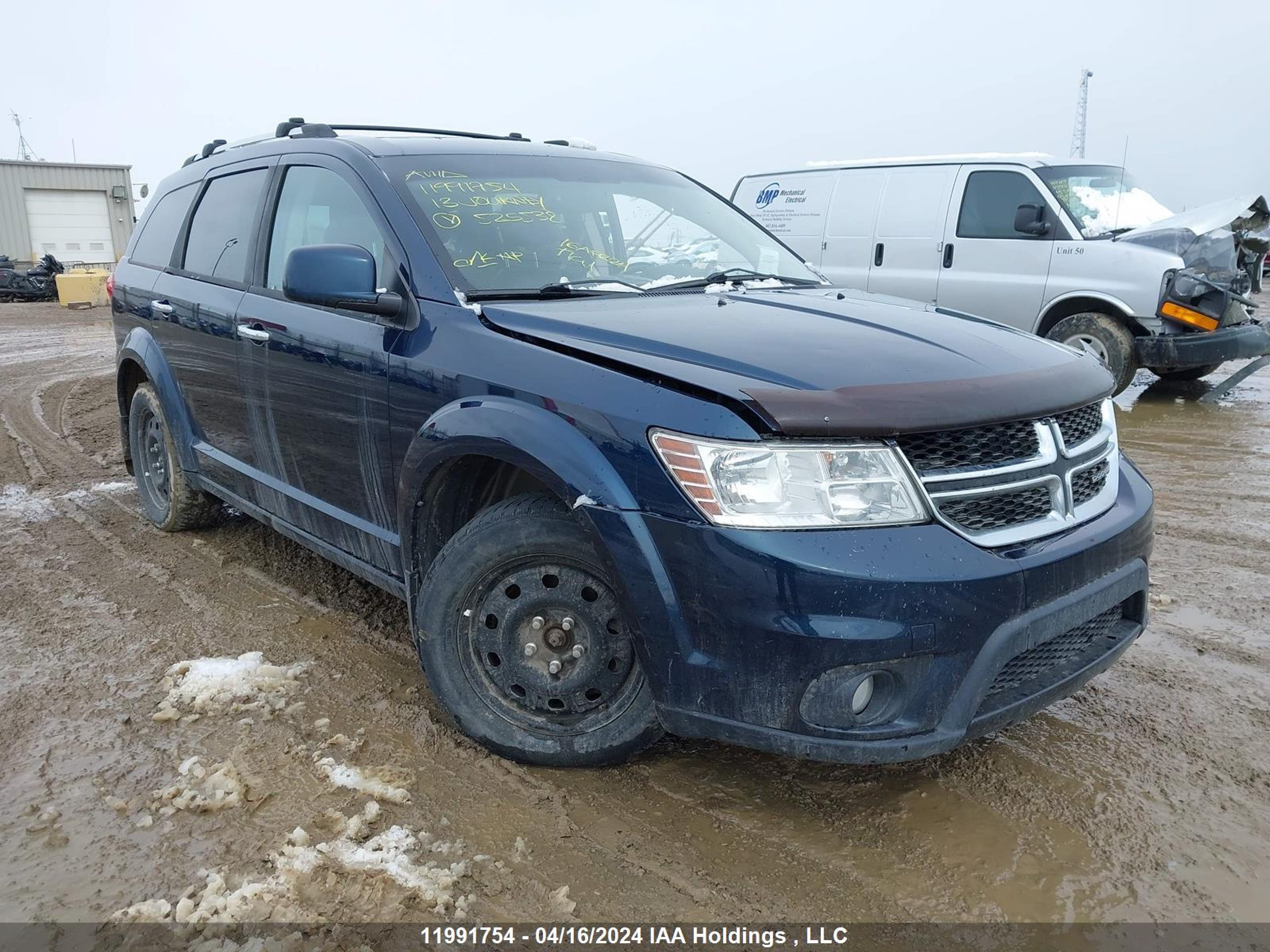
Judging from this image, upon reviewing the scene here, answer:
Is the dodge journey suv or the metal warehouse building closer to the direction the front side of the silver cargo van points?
the dodge journey suv

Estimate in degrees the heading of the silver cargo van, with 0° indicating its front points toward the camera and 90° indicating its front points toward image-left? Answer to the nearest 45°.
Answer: approximately 315°

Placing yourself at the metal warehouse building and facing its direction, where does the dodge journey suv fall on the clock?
The dodge journey suv is roughly at 12 o'clock from the metal warehouse building.

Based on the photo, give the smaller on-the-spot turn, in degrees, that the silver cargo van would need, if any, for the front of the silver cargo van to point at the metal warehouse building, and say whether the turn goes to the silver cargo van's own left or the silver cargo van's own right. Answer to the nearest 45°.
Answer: approximately 180°

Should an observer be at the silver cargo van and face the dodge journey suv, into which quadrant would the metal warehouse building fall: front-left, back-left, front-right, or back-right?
back-right

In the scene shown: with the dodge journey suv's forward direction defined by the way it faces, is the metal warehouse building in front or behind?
behind

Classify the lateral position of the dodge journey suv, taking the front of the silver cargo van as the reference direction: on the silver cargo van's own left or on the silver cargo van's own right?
on the silver cargo van's own right

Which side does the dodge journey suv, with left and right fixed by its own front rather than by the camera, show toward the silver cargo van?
left
